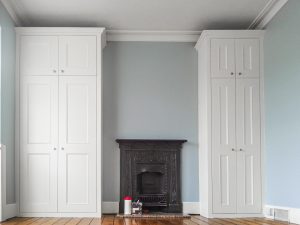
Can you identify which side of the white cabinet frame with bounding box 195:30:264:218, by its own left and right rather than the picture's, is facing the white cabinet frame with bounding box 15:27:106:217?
right

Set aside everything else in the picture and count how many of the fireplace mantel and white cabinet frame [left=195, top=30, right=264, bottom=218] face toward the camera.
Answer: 2

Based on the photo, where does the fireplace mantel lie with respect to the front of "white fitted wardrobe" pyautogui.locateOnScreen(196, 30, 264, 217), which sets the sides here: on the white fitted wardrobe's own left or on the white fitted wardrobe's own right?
on the white fitted wardrobe's own right

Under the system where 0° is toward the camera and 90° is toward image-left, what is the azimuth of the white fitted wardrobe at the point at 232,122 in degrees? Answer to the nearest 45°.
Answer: approximately 0°

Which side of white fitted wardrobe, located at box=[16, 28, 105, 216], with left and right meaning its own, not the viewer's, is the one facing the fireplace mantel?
left

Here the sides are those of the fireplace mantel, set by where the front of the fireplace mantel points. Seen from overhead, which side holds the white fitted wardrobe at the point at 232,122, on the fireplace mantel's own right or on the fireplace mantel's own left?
on the fireplace mantel's own left

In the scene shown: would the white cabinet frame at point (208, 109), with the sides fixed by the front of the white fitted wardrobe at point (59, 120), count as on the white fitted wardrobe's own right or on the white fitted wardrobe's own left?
on the white fitted wardrobe's own left
